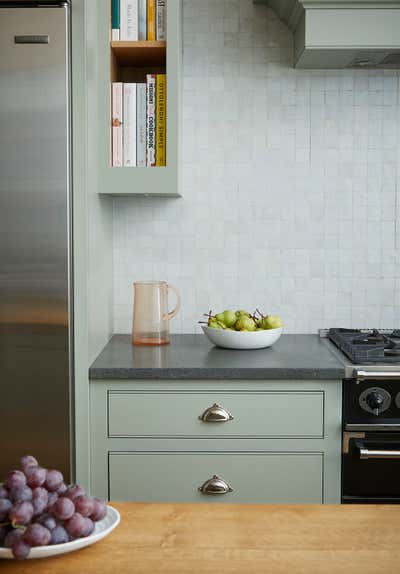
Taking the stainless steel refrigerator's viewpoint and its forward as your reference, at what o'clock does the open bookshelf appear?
The open bookshelf is roughly at 8 o'clock from the stainless steel refrigerator.

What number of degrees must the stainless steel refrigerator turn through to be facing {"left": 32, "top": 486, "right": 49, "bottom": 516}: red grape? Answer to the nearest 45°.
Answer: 0° — it already faces it

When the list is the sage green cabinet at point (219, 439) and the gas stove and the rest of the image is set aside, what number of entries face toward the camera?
2
